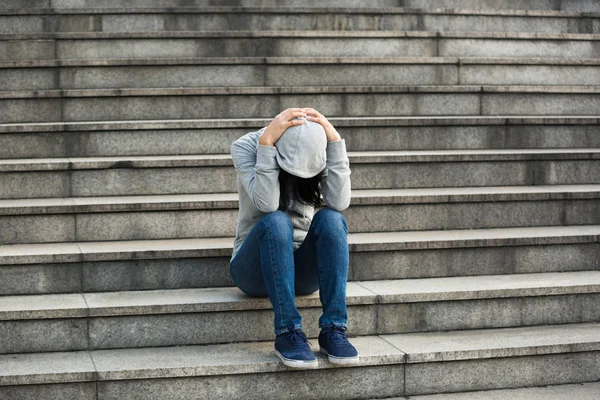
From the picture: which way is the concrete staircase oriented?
toward the camera

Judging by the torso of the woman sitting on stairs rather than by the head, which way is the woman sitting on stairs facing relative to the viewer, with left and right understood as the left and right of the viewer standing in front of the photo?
facing the viewer and to the right of the viewer
